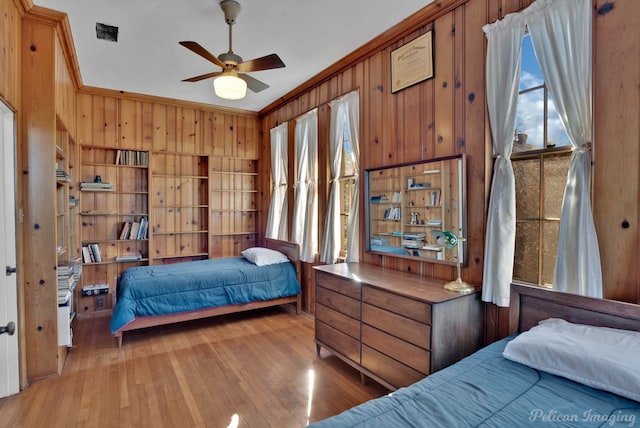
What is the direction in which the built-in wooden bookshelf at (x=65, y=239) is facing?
to the viewer's right

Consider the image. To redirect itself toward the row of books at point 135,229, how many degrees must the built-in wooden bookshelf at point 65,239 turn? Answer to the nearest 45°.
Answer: approximately 45° to its left

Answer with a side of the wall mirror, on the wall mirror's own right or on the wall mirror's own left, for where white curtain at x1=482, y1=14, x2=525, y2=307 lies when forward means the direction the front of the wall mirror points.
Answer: on the wall mirror's own left

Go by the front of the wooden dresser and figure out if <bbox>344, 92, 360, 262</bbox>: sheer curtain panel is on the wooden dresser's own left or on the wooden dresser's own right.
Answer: on the wooden dresser's own right

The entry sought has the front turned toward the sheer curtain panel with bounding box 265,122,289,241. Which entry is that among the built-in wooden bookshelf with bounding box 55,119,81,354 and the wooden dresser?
the built-in wooden bookshelf

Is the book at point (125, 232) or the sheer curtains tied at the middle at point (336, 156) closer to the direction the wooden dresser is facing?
the book

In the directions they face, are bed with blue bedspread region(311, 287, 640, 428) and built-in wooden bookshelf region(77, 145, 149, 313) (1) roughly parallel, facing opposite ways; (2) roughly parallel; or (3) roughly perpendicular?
roughly perpendicular

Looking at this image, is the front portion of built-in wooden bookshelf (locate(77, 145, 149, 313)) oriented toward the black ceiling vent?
yes

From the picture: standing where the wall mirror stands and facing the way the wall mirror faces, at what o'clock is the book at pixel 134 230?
The book is roughly at 2 o'clock from the wall mirror.

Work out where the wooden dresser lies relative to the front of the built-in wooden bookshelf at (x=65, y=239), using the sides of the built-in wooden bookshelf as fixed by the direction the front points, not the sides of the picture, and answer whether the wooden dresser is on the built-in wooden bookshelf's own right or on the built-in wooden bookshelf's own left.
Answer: on the built-in wooden bookshelf's own right
